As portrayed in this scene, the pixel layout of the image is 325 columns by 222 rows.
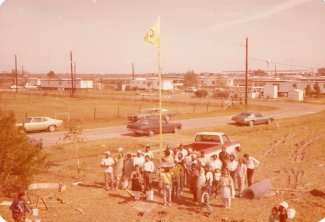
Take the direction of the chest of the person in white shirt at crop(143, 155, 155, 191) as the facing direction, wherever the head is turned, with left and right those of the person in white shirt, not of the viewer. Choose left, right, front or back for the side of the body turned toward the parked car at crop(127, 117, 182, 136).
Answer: back

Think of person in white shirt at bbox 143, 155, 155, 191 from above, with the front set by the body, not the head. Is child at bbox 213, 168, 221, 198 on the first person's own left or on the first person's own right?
on the first person's own left

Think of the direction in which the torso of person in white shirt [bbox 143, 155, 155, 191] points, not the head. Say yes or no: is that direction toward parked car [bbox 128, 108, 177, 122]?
no

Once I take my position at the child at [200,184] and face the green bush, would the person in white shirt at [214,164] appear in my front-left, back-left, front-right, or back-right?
back-right

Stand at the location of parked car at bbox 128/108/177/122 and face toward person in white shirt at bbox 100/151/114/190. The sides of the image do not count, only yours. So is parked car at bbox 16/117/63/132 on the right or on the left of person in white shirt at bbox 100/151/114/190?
right

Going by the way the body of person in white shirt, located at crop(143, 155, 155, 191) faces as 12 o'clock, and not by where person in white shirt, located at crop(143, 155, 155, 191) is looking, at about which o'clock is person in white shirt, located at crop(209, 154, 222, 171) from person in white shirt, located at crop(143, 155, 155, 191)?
person in white shirt, located at crop(209, 154, 222, 171) is roughly at 9 o'clock from person in white shirt, located at crop(143, 155, 155, 191).

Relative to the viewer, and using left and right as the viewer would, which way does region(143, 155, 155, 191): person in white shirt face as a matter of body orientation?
facing the viewer

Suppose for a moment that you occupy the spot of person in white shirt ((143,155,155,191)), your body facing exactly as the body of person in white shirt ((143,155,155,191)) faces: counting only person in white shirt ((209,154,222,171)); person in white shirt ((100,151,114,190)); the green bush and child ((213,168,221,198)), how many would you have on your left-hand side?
2

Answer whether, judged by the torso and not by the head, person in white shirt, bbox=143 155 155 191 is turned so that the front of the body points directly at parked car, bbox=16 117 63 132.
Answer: no

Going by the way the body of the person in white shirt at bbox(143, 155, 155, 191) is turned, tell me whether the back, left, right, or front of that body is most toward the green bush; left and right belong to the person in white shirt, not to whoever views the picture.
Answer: right

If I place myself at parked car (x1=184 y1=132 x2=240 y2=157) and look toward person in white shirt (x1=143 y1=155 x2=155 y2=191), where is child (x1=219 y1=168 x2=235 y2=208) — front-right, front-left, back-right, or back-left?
front-left

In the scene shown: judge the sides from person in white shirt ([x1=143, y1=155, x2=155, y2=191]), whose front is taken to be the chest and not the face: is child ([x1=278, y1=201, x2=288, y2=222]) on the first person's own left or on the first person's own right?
on the first person's own left

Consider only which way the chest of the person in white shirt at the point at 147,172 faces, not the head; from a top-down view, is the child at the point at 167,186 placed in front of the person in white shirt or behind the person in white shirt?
in front

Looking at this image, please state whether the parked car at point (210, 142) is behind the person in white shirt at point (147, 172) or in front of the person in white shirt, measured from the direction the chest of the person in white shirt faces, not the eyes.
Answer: behind

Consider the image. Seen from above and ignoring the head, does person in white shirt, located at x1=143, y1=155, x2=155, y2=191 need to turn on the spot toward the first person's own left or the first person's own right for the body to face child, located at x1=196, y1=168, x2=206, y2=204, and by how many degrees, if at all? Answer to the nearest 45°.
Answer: approximately 45° to the first person's own left
